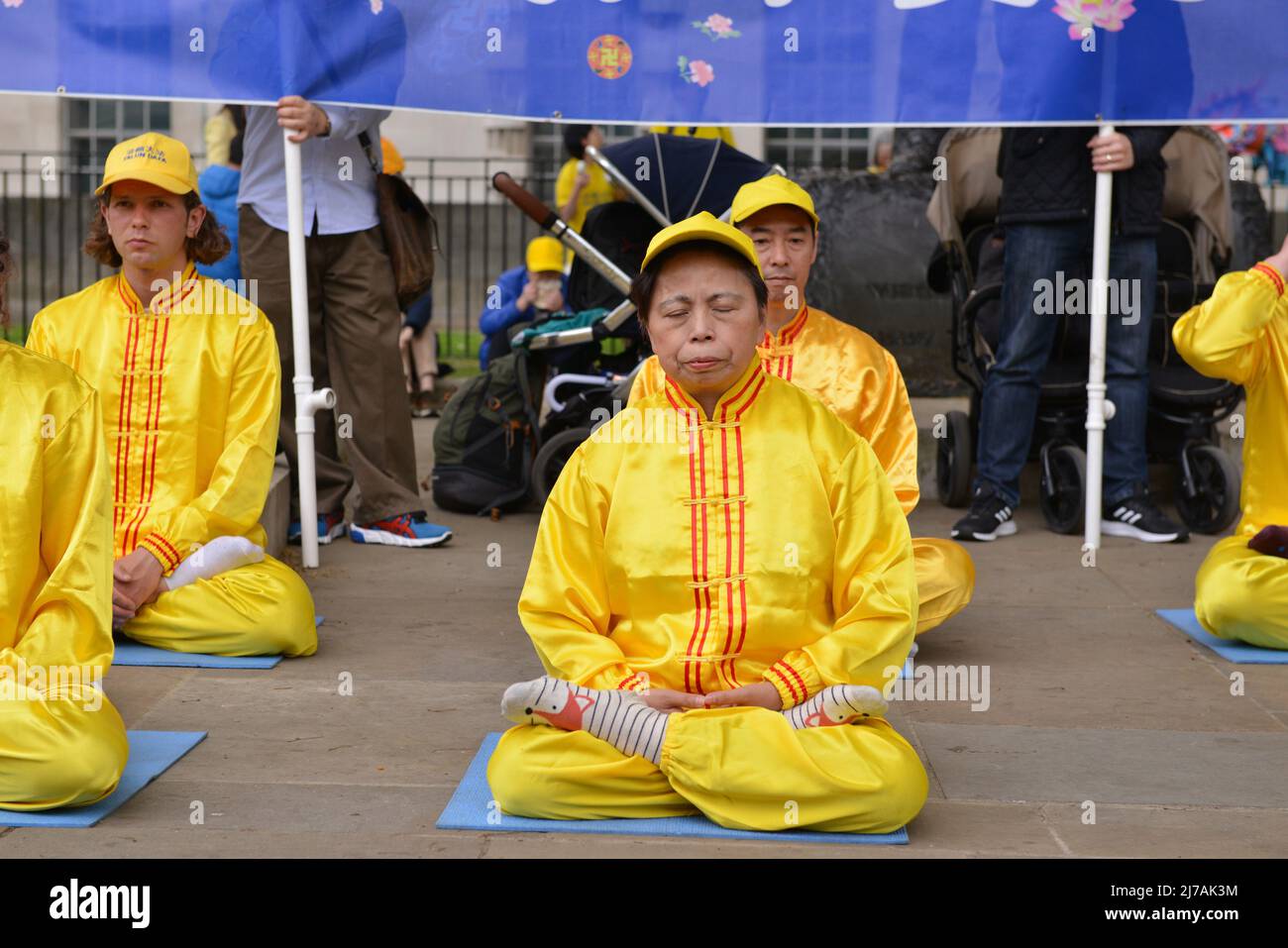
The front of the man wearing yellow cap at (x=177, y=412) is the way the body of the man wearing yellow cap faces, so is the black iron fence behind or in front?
behind

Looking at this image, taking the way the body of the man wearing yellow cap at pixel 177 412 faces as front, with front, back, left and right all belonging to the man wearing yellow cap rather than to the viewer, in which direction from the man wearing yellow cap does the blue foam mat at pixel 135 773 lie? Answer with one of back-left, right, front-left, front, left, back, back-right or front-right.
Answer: front-left

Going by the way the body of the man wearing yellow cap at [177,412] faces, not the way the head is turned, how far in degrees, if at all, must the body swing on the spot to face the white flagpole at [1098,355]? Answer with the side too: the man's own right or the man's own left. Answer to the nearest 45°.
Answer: approximately 135° to the man's own left

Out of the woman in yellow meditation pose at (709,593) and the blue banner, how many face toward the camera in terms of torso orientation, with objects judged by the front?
2

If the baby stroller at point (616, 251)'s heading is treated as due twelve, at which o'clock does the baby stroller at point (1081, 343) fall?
the baby stroller at point (1081, 343) is roughly at 12 o'clock from the baby stroller at point (616, 251).

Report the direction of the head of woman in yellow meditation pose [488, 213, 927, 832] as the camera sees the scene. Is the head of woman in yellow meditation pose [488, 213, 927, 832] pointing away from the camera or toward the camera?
toward the camera

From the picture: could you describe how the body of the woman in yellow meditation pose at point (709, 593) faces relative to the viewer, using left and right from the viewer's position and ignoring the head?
facing the viewer

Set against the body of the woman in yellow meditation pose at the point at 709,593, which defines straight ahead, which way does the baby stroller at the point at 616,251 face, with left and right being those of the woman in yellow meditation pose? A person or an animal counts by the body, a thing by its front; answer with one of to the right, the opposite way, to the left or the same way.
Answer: to the left

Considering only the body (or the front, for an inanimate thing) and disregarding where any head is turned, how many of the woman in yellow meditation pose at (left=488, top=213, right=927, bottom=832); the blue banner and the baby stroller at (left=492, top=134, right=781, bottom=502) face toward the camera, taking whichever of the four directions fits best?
2

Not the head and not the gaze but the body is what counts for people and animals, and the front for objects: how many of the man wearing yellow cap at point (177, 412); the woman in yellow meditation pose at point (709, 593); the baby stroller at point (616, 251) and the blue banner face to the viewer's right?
1

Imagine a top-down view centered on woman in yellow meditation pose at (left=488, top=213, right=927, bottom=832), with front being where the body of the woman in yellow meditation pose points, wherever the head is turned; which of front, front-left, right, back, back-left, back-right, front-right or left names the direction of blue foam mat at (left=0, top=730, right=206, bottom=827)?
right

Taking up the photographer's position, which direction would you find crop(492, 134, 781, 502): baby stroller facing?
facing to the right of the viewer
